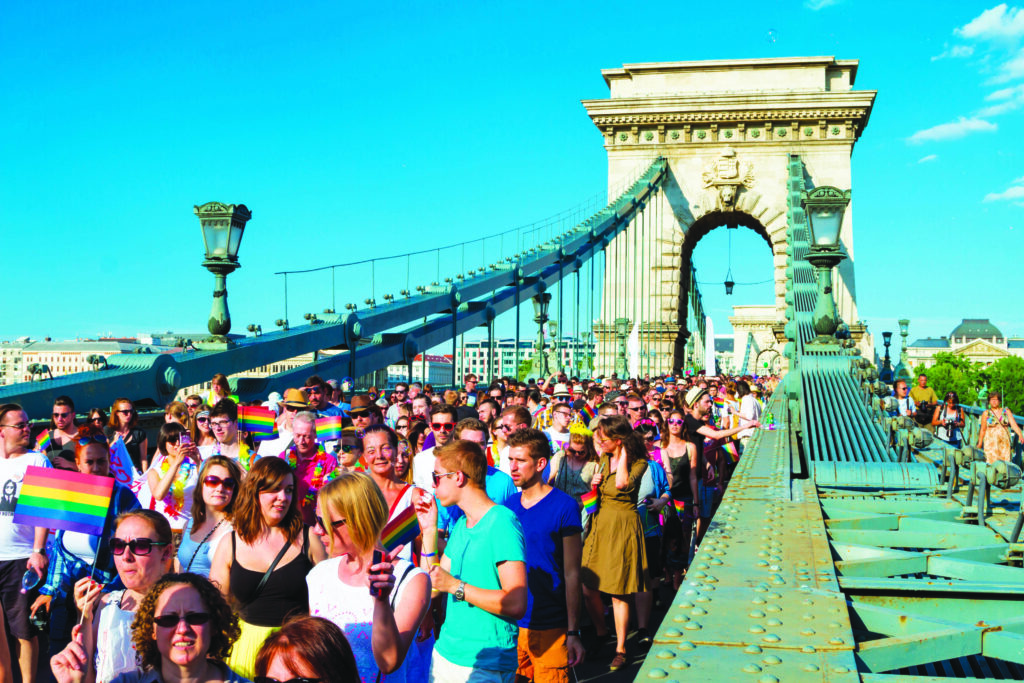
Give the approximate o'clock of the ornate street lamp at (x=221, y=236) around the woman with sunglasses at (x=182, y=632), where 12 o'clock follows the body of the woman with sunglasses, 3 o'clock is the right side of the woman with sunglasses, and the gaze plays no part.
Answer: The ornate street lamp is roughly at 6 o'clock from the woman with sunglasses.

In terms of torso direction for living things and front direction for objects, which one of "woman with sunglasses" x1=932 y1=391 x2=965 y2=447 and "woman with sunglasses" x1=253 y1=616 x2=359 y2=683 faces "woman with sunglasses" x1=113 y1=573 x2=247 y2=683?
"woman with sunglasses" x1=932 y1=391 x2=965 y2=447

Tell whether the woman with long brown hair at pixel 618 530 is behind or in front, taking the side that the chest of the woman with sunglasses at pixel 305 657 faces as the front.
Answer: behind

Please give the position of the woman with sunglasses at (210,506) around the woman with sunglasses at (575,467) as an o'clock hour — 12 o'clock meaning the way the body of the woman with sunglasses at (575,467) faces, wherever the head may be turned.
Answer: the woman with sunglasses at (210,506) is roughly at 1 o'clock from the woman with sunglasses at (575,467).

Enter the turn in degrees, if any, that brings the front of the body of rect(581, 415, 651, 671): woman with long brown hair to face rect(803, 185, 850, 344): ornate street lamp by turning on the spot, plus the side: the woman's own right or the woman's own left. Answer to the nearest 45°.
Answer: approximately 180°

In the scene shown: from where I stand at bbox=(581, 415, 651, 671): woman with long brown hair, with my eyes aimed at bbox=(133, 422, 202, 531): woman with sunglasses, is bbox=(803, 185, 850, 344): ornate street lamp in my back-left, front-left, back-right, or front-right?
back-right

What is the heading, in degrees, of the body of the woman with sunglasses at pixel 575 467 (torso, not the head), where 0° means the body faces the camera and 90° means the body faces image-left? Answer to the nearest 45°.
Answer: approximately 0°

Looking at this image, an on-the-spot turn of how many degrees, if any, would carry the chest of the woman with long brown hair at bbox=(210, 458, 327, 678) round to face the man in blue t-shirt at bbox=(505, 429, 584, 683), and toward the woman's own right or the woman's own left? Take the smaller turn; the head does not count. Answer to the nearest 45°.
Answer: approximately 135° to the woman's own left

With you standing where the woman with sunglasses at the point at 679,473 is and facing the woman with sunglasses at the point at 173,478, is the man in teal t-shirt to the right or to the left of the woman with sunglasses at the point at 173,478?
left

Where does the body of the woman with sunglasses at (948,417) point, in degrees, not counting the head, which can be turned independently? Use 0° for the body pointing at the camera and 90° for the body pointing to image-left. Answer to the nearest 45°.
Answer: approximately 0°

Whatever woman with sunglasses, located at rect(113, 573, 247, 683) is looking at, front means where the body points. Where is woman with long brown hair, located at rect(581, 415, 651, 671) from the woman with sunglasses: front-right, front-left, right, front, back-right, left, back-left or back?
back-left
